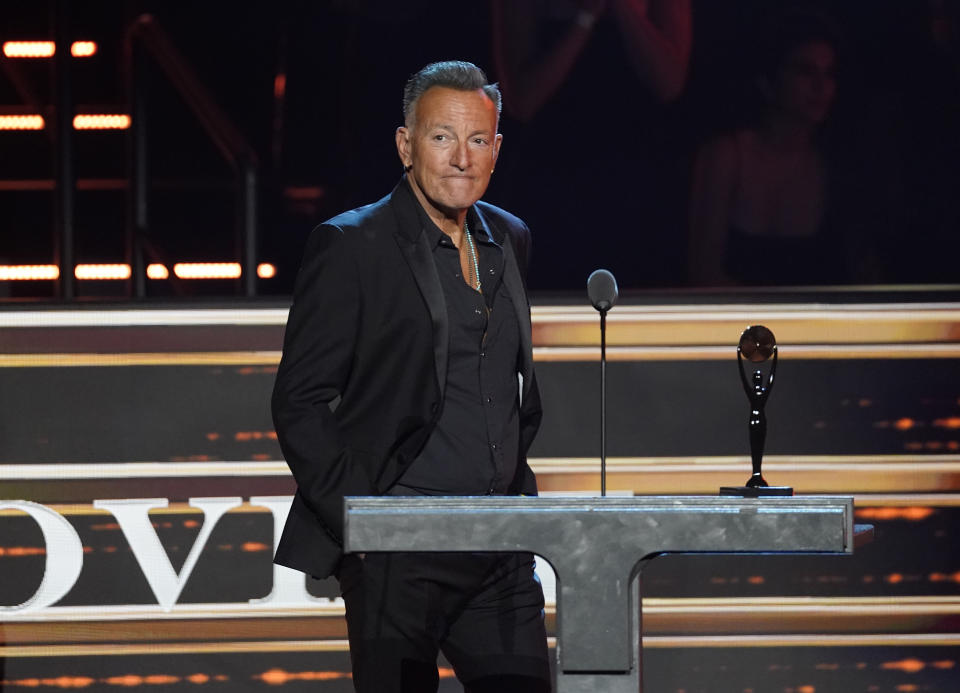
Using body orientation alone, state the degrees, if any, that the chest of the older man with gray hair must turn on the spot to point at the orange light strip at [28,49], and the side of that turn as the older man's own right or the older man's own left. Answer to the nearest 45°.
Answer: approximately 180°

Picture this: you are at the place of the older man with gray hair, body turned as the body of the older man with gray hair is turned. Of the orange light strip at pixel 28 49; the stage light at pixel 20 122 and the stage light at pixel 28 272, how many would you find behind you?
3

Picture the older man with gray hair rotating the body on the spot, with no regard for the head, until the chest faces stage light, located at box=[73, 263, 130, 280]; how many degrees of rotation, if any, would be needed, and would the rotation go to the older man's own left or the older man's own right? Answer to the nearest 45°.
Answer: approximately 180°

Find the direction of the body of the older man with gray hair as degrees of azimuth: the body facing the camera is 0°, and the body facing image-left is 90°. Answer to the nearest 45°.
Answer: approximately 315°

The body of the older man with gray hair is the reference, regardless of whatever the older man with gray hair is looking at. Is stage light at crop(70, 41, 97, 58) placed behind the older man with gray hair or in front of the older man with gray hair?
behind
